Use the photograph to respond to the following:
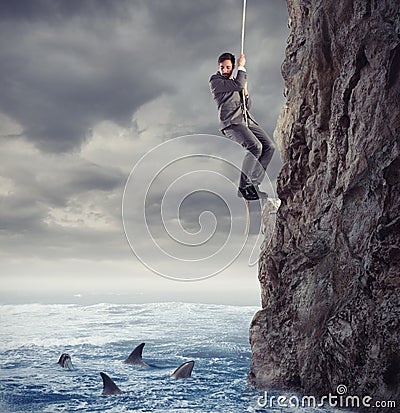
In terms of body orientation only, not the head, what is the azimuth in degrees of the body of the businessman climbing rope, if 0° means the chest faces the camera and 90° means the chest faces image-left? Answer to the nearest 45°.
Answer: approximately 315°
